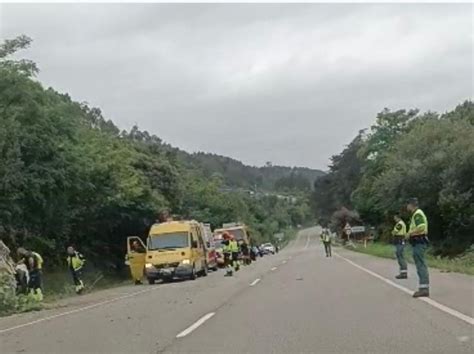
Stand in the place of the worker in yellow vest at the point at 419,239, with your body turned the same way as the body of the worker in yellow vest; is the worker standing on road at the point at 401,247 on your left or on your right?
on your right

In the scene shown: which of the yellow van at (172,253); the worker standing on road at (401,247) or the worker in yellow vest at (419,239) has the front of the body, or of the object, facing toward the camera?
the yellow van

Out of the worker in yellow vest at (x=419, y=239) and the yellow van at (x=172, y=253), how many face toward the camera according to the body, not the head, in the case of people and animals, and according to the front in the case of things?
1

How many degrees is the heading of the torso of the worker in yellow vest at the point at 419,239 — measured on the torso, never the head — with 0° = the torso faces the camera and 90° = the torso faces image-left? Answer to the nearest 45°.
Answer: approximately 90°

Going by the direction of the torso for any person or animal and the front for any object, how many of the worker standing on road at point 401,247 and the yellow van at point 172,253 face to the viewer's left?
1

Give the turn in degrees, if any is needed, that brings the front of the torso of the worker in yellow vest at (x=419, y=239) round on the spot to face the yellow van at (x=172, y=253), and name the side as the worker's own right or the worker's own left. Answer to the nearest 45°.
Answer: approximately 45° to the worker's own right

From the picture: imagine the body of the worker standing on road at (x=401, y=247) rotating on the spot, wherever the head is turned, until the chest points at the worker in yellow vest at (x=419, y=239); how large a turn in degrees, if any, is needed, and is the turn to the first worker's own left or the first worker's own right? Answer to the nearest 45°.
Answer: approximately 90° to the first worker's own left

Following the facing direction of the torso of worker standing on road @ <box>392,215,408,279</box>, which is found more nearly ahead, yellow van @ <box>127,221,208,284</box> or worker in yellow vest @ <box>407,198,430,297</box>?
the yellow van

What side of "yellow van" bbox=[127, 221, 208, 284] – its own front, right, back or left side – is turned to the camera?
front

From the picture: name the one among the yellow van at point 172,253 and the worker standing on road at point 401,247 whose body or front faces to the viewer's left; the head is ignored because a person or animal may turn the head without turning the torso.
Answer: the worker standing on road

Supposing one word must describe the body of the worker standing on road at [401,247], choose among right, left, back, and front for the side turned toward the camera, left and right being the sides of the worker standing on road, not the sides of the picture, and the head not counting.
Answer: left
